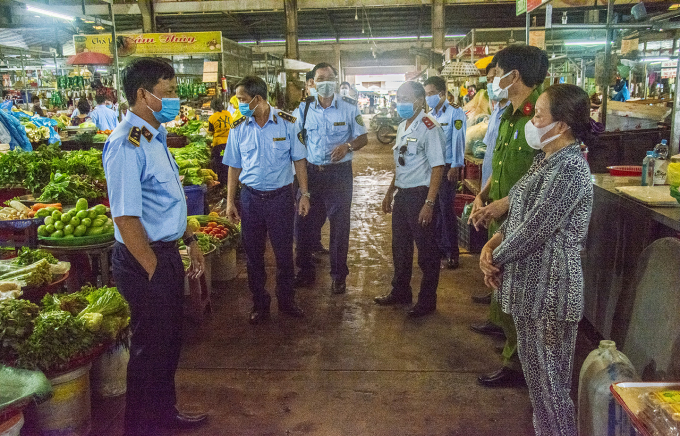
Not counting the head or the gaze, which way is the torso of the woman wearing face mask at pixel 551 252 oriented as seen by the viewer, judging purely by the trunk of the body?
to the viewer's left

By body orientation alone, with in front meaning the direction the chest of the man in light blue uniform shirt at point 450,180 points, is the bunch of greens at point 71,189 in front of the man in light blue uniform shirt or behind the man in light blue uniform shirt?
in front

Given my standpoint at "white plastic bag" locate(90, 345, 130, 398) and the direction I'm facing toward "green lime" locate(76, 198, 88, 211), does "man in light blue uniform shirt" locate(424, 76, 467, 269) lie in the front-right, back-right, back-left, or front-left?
front-right

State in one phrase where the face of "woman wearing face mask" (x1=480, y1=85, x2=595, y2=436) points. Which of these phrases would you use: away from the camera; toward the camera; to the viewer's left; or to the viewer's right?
to the viewer's left

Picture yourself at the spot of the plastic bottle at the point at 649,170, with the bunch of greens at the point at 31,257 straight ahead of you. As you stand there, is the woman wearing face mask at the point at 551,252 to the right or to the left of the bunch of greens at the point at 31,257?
left

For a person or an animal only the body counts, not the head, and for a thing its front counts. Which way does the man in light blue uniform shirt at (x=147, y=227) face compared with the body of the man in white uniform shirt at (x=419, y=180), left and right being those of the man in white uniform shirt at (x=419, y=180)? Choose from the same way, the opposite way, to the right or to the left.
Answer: the opposite way

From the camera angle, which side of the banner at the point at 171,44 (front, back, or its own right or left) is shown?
front

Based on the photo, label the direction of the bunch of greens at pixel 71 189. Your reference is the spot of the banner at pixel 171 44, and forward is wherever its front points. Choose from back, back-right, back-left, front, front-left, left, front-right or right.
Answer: front

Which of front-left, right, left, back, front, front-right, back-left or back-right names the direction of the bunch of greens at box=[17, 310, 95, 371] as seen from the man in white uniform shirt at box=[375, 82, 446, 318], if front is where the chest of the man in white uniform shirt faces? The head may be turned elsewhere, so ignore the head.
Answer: front

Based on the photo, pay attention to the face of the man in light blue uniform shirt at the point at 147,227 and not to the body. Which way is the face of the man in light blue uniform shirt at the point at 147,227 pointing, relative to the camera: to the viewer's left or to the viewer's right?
to the viewer's right

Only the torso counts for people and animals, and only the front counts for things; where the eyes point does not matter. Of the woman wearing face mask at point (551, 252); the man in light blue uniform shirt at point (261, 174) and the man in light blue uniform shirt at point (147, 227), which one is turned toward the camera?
the man in light blue uniform shirt at point (261, 174)

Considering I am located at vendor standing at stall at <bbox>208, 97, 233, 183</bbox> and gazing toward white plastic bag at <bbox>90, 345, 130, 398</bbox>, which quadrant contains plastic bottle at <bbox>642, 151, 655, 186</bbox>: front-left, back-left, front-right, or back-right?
front-left

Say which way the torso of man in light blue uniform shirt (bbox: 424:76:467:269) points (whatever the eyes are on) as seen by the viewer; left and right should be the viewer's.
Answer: facing the viewer and to the left of the viewer

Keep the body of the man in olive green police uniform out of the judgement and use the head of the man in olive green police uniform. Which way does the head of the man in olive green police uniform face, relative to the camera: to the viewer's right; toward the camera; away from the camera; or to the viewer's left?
to the viewer's left

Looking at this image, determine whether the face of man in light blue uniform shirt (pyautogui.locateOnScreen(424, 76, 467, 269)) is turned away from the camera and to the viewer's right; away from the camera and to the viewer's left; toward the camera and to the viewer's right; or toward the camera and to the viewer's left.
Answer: toward the camera and to the viewer's left

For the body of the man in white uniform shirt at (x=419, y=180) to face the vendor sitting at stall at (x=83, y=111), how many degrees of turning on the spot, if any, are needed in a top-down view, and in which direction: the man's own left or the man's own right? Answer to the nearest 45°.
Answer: approximately 90° to the man's own right

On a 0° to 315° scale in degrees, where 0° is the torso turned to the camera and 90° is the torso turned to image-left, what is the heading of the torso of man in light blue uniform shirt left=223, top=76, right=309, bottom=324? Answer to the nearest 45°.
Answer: approximately 0°

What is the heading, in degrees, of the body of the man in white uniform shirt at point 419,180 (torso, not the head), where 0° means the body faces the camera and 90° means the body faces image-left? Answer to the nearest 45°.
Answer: approximately 45°

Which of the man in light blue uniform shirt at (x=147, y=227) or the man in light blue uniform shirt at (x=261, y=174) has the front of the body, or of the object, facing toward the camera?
the man in light blue uniform shirt at (x=261, y=174)

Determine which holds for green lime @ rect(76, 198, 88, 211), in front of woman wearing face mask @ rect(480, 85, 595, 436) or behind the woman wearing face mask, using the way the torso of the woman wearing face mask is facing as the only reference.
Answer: in front

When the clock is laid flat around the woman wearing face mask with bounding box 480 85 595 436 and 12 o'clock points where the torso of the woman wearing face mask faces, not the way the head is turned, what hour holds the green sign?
The green sign is roughly at 3 o'clock from the woman wearing face mask.
